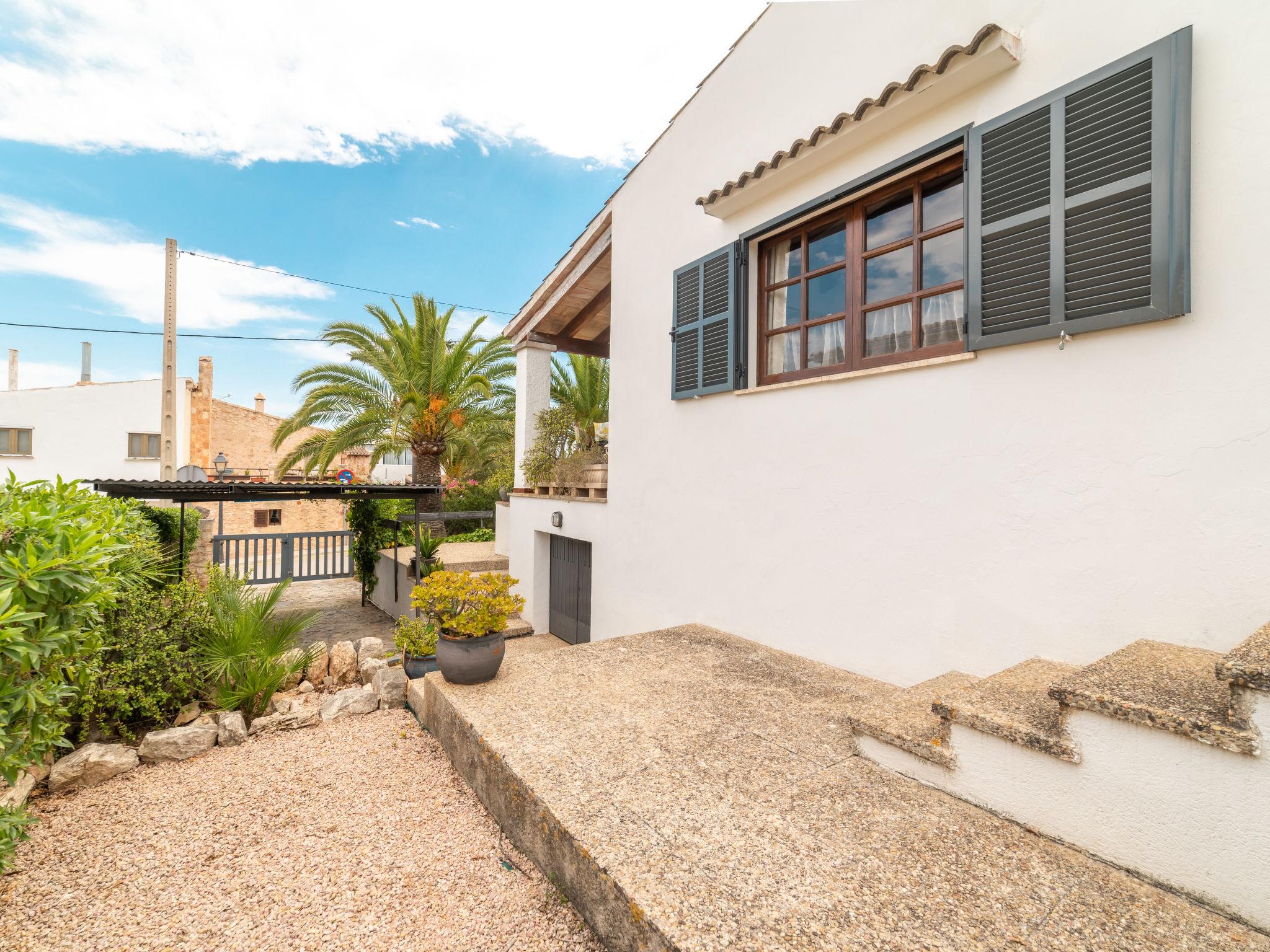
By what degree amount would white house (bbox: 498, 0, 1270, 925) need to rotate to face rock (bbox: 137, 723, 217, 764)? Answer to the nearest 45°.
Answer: approximately 45° to its left

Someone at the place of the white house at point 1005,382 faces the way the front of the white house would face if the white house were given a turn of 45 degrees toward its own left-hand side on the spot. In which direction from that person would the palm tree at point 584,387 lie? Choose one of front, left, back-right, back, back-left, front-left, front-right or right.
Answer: front-right

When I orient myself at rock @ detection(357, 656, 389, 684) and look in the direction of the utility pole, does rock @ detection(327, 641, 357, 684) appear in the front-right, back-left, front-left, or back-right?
front-left

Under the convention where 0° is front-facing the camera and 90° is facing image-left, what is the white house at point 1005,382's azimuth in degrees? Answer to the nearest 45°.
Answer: approximately 135°

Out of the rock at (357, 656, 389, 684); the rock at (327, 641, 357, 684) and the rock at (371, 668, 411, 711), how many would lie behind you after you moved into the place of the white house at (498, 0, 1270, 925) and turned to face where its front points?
0

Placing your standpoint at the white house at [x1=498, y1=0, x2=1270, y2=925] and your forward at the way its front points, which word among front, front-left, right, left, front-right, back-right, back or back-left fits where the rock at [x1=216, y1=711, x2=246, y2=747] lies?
front-left

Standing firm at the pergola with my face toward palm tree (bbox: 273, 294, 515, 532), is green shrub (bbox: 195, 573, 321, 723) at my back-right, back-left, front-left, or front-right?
back-right

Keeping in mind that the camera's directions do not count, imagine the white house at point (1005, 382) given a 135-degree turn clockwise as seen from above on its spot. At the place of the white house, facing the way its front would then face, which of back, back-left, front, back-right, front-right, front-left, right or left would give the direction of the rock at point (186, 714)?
back

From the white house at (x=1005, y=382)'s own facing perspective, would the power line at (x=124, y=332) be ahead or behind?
ahead

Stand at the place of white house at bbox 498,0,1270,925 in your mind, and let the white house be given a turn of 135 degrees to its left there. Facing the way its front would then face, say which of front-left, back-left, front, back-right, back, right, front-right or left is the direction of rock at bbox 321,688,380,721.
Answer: right

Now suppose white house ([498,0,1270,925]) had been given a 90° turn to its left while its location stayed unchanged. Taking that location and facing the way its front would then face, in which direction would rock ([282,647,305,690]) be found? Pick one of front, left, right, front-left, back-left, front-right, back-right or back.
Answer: front-right

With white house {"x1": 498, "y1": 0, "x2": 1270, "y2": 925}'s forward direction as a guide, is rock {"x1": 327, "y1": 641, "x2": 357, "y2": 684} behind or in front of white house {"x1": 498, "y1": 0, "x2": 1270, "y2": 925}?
in front
